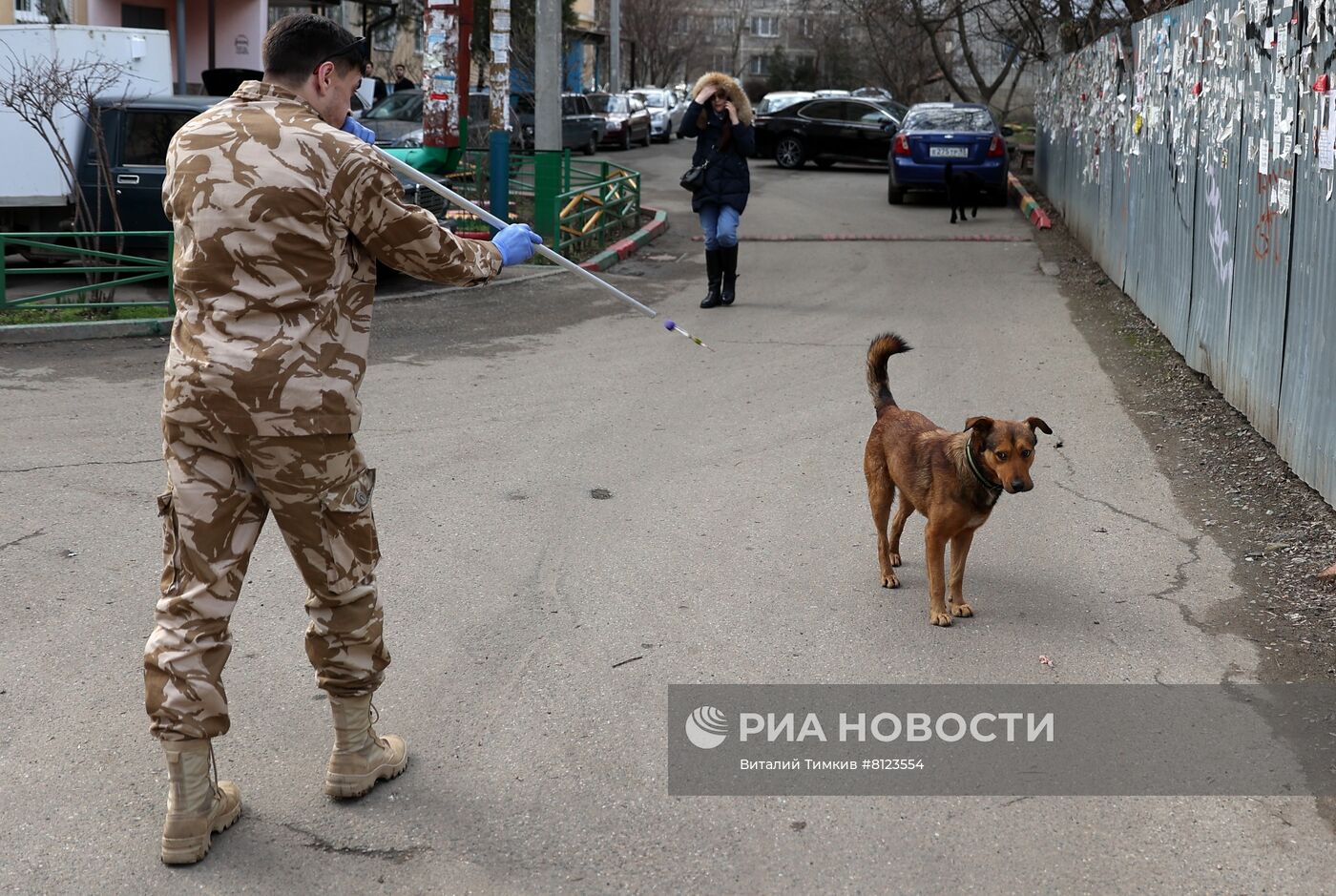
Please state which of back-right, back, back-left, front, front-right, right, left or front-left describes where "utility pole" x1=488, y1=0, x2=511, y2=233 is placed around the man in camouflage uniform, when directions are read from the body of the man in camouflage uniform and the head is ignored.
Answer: front-left

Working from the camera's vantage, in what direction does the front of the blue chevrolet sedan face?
facing away from the viewer

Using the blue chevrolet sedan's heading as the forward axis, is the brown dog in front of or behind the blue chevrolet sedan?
behind

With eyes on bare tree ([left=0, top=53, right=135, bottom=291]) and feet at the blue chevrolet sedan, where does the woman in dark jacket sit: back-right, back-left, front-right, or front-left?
front-left

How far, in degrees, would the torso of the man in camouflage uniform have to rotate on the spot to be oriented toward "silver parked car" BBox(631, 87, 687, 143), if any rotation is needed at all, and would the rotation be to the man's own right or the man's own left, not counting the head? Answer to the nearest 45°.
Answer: approximately 45° to the man's own left

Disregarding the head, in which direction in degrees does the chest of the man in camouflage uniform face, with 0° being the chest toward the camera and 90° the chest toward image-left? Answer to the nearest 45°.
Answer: approximately 225°

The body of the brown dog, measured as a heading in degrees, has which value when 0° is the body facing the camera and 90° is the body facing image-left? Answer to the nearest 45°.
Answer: approximately 315°

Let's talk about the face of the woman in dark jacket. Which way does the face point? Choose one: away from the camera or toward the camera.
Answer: toward the camera

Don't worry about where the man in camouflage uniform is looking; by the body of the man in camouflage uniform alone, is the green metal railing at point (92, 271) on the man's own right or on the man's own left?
on the man's own left

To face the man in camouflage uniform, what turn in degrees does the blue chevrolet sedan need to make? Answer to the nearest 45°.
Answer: approximately 180°

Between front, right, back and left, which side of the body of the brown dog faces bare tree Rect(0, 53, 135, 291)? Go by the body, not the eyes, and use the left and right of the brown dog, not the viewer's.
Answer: back

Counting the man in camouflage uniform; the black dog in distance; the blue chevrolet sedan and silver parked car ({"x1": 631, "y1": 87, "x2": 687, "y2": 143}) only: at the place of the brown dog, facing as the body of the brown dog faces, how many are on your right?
1

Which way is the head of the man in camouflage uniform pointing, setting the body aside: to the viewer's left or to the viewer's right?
to the viewer's right
